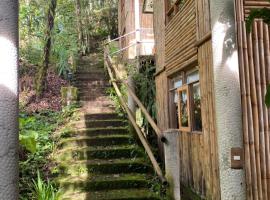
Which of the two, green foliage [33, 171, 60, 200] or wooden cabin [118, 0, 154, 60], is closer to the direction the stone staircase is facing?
the green foliage

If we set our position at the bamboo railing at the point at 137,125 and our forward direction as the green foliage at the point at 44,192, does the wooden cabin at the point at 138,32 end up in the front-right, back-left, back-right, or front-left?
back-right

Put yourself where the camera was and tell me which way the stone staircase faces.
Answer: facing the viewer

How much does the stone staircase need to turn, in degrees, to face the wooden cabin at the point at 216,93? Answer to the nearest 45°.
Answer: approximately 45° to its left

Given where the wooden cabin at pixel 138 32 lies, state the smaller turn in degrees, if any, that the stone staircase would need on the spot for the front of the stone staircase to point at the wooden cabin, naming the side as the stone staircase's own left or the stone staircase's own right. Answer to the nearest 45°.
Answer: approximately 180°

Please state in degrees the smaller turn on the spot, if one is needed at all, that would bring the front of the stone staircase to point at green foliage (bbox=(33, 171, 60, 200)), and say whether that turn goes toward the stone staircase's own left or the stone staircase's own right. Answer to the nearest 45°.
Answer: approximately 45° to the stone staircase's own right
